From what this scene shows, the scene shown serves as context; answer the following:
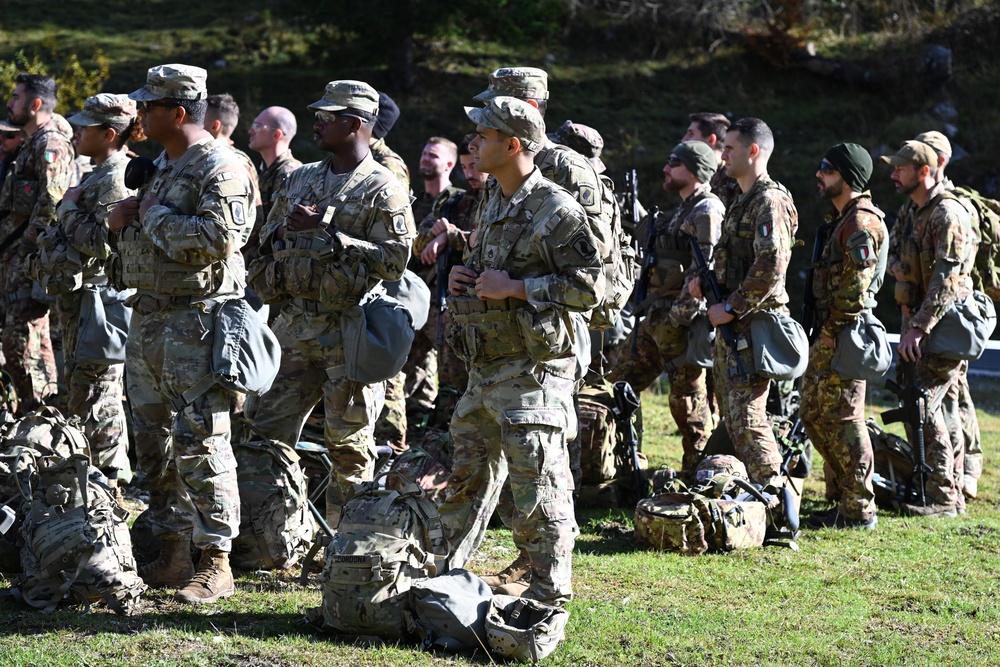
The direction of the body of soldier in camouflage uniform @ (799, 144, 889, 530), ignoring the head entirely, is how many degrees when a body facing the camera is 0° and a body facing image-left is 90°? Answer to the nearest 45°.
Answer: approximately 90°

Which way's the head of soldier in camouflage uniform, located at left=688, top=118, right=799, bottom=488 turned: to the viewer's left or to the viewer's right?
to the viewer's left

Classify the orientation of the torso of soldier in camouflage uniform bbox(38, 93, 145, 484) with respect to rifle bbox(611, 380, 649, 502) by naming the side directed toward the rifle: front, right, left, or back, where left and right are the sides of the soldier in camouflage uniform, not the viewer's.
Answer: back

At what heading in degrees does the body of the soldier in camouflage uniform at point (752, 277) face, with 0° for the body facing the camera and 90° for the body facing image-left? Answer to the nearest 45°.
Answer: approximately 90°

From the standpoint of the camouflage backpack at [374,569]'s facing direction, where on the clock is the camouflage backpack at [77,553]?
the camouflage backpack at [77,553] is roughly at 2 o'clock from the camouflage backpack at [374,569].

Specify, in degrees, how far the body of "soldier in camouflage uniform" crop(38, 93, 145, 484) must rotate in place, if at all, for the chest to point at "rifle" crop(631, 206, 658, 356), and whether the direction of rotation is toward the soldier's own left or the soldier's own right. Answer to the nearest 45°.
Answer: approximately 180°

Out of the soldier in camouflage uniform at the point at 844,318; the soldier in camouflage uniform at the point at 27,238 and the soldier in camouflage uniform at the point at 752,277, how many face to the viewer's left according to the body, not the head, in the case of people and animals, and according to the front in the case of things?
3

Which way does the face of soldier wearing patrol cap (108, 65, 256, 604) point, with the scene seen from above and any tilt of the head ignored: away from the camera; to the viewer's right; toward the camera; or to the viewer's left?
to the viewer's left

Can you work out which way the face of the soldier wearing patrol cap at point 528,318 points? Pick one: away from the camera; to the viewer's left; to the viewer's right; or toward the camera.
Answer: to the viewer's left

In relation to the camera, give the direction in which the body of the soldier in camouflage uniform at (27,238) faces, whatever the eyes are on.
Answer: to the viewer's left

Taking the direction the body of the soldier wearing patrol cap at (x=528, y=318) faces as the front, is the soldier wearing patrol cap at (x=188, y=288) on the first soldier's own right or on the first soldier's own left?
on the first soldier's own right

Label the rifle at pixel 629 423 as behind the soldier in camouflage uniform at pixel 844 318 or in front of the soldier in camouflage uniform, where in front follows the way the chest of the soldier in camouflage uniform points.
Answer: in front

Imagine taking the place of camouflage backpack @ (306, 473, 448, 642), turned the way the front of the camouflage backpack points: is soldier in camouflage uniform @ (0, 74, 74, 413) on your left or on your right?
on your right

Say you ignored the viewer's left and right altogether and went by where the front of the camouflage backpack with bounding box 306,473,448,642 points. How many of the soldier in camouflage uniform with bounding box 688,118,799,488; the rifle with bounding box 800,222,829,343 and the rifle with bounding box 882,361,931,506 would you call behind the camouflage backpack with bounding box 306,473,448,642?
3

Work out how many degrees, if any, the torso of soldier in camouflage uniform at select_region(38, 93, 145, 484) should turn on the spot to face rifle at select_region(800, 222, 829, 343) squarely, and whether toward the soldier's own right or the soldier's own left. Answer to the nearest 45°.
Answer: approximately 180°

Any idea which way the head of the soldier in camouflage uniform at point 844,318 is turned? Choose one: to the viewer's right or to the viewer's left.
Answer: to the viewer's left
